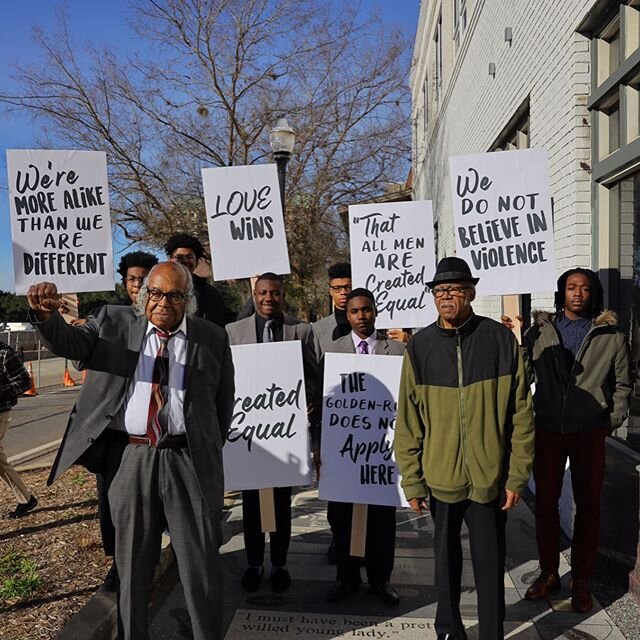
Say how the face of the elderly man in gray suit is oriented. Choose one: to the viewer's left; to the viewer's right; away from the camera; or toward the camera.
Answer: toward the camera

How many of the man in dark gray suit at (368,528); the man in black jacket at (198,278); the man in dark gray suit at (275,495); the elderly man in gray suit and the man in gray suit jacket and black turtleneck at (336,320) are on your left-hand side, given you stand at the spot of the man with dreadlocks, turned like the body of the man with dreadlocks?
0

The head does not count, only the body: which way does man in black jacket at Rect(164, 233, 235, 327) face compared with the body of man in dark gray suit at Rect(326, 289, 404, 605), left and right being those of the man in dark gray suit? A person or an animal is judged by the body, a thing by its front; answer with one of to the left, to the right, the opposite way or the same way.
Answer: the same way

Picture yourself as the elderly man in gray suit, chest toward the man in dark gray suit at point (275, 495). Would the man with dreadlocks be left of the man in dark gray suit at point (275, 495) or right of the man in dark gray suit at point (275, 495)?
right

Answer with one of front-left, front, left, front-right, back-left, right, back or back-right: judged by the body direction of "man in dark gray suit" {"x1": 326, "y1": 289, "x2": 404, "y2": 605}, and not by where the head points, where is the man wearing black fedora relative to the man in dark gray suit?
front-left

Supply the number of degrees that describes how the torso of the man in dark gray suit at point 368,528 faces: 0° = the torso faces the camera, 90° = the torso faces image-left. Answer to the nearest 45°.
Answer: approximately 0°

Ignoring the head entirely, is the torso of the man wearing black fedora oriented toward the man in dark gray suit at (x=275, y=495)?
no

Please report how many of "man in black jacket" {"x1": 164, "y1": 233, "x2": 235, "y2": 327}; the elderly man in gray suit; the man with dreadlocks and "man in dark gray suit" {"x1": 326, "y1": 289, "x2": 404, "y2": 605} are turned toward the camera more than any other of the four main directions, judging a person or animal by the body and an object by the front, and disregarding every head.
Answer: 4

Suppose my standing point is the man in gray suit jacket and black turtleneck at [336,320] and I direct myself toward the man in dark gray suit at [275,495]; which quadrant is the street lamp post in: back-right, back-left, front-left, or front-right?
back-right

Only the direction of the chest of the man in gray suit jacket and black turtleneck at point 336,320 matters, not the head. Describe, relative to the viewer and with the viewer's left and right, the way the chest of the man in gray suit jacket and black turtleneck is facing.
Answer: facing the viewer

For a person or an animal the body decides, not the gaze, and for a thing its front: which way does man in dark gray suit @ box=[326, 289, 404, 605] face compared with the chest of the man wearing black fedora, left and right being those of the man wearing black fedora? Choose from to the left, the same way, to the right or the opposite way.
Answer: the same way

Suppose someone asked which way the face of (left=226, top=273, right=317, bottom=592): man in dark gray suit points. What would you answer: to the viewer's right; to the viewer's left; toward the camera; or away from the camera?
toward the camera

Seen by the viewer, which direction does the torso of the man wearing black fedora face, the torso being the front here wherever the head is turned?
toward the camera

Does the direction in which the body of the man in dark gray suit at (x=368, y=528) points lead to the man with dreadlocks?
no

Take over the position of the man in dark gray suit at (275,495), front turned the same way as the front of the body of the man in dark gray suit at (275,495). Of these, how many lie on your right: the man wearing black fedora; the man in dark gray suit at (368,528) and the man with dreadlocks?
0

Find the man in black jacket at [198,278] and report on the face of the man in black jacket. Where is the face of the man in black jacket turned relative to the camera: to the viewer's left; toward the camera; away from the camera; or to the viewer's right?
toward the camera

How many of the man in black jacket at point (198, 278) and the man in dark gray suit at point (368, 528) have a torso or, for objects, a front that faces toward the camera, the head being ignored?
2

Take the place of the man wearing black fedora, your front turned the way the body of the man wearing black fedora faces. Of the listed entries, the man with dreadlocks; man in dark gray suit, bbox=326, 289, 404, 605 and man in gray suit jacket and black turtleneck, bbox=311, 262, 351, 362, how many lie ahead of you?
0

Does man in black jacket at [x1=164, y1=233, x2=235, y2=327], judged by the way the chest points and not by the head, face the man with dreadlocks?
no

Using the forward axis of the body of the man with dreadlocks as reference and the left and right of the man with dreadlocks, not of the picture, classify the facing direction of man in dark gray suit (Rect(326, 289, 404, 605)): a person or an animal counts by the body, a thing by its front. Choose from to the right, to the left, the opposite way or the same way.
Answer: the same way
